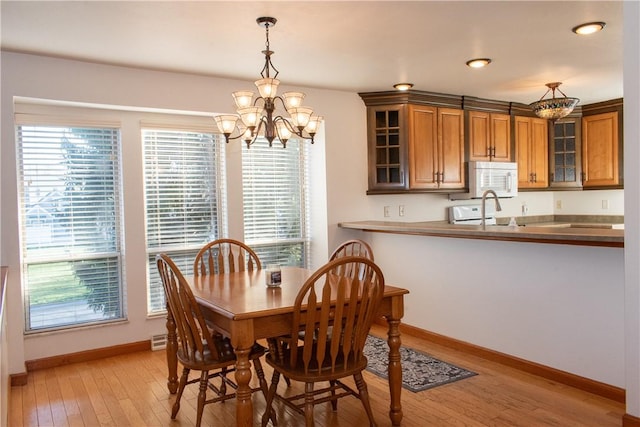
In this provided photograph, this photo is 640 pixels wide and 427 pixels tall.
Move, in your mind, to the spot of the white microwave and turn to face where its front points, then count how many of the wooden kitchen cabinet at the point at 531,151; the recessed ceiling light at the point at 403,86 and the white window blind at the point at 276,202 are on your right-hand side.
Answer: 2

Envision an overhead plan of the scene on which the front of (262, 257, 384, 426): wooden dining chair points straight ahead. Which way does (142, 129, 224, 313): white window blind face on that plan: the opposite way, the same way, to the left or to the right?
the opposite way

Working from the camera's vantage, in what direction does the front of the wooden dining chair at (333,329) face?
facing away from the viewer and to the left of the viewer

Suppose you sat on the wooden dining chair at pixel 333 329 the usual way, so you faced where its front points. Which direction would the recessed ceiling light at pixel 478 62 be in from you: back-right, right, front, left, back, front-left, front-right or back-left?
right

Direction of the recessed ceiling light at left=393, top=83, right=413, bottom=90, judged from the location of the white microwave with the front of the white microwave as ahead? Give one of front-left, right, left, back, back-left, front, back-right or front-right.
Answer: right

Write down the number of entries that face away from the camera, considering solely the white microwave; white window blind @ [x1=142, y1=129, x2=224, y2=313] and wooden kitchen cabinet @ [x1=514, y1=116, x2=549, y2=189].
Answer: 0

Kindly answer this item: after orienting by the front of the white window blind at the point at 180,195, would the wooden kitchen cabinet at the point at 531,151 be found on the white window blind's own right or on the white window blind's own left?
on the white window blind's own left

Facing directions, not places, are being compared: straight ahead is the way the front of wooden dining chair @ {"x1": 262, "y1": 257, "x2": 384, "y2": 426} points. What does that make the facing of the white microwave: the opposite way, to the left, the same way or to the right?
the opposite way

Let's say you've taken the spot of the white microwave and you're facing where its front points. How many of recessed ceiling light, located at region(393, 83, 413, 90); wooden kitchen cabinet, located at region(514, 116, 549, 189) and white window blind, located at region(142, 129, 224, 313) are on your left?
1

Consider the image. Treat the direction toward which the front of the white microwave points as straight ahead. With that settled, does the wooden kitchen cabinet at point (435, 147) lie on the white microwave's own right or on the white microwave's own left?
on the white microwave's own right

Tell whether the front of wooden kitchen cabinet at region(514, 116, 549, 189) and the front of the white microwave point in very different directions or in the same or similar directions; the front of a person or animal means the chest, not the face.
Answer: same or similar directions

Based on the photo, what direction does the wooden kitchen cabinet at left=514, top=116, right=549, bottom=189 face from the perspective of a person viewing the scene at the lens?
facing the viewer and to the right of the viewer

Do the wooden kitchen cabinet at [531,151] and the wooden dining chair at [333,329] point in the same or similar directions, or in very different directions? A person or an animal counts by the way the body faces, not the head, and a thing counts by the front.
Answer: very different directions

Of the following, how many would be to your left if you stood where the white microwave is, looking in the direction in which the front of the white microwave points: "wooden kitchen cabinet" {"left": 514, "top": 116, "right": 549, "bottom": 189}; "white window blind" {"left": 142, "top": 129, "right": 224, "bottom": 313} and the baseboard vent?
1

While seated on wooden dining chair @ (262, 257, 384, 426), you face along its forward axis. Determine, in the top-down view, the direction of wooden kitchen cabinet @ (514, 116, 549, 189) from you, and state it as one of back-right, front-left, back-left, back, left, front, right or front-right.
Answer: right
